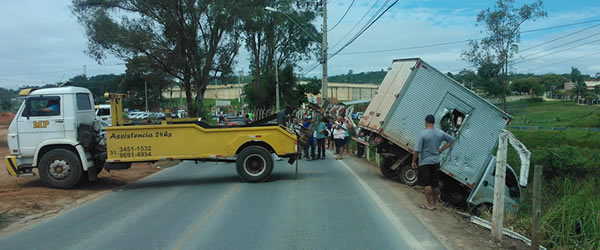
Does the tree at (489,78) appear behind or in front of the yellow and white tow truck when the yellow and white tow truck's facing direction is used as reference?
behind

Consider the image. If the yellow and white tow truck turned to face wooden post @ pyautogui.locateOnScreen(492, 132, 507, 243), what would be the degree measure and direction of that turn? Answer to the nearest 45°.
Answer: approximately 135° to its left

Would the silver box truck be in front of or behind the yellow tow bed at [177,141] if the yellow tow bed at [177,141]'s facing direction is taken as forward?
behind

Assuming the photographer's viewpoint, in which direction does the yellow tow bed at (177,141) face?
facing to the left of the viewer

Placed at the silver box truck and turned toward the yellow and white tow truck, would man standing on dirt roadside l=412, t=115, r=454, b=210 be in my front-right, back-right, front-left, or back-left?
front-left

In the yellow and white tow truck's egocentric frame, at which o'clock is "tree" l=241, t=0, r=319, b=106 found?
The tree is roughly at 4 o'clock from the yellow and white tow truck.

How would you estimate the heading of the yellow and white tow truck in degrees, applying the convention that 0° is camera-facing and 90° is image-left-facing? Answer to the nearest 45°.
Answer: approximately 90°

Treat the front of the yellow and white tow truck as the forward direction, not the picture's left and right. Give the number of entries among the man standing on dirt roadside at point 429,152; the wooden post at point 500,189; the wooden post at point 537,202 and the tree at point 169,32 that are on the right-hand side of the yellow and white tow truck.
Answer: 1

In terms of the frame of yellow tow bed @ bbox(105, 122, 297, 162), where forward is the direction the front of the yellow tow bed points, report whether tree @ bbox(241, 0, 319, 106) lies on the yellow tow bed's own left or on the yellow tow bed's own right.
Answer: on the yellow tow bed's own right

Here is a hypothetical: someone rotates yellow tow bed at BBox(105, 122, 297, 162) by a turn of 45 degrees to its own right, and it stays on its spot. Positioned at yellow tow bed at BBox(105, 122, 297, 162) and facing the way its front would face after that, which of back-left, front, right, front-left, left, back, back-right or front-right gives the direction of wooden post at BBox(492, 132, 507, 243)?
back
